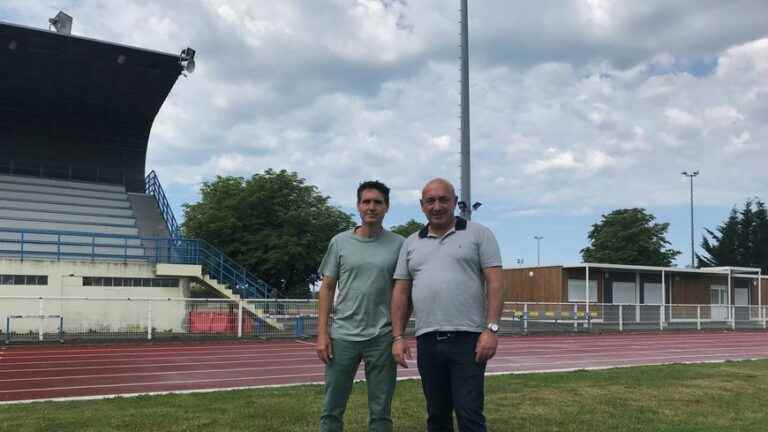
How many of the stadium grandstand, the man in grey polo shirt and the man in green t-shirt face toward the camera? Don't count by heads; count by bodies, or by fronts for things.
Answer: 3

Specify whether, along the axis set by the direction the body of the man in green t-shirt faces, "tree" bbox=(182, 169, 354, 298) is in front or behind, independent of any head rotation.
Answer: behind

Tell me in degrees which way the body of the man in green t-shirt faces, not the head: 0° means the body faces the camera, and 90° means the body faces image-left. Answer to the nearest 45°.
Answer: approximately 0°

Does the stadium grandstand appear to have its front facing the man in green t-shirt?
yes
